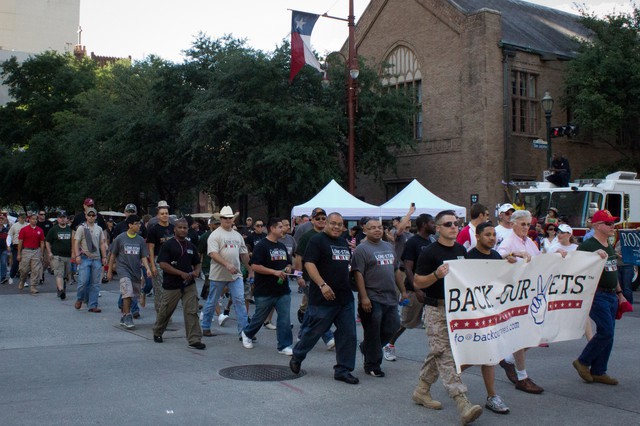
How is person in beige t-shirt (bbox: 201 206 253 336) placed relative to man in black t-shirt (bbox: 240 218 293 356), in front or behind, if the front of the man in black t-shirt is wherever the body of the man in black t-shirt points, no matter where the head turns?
behind

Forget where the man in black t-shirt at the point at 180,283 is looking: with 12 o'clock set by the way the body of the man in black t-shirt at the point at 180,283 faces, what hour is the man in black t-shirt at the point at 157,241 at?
the man in black t-shirt at the point at 157,241 is roughly at 7 o'clock from the man in black t-shirt at the point at 180,283.
